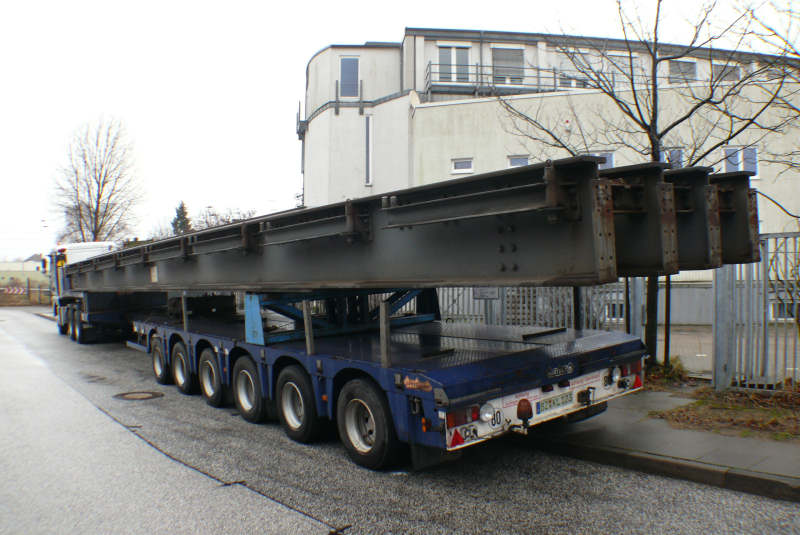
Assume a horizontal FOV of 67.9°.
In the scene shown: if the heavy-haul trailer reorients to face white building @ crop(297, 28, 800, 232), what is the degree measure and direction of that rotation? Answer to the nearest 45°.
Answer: approximately 45° to its right

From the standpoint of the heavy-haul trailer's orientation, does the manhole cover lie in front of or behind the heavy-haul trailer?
in front

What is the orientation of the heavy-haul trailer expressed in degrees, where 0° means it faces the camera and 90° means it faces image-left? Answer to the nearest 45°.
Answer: approximately 135°

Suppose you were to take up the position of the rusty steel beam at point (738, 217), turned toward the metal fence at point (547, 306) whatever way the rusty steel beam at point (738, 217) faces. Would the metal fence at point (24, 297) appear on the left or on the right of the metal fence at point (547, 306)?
left

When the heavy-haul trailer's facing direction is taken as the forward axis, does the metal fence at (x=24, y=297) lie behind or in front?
in front

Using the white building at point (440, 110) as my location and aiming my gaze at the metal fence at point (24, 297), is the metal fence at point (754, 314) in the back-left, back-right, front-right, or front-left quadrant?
back-left

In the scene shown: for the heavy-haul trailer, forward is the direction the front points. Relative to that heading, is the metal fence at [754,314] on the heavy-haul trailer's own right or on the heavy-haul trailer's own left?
on the heavy-haul trailer's own right

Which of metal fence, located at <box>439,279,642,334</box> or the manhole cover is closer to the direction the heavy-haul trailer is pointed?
the manhole cover
